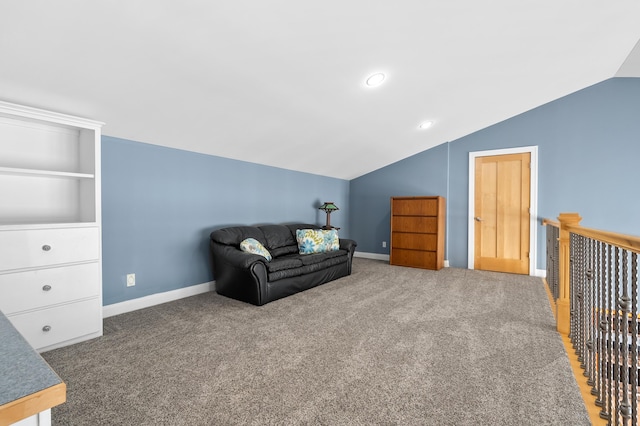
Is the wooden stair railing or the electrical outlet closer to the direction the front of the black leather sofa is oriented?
the wooden stair railing

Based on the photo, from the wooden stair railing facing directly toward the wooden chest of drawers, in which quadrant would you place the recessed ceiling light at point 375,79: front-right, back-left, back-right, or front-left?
front-left

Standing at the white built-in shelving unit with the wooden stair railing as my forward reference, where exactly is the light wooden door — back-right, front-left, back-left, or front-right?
front-left

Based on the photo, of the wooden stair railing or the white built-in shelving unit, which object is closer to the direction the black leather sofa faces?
the wooden stair railing

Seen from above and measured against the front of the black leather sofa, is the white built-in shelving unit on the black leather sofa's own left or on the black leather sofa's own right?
on the black leather sofa's own right

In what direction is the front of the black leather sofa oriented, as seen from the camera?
facing the viewer and to the right of the viewer

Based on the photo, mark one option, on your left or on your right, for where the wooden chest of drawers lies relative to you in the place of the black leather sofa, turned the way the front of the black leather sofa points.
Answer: on your left

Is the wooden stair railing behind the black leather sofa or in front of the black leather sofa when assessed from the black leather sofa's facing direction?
in front
